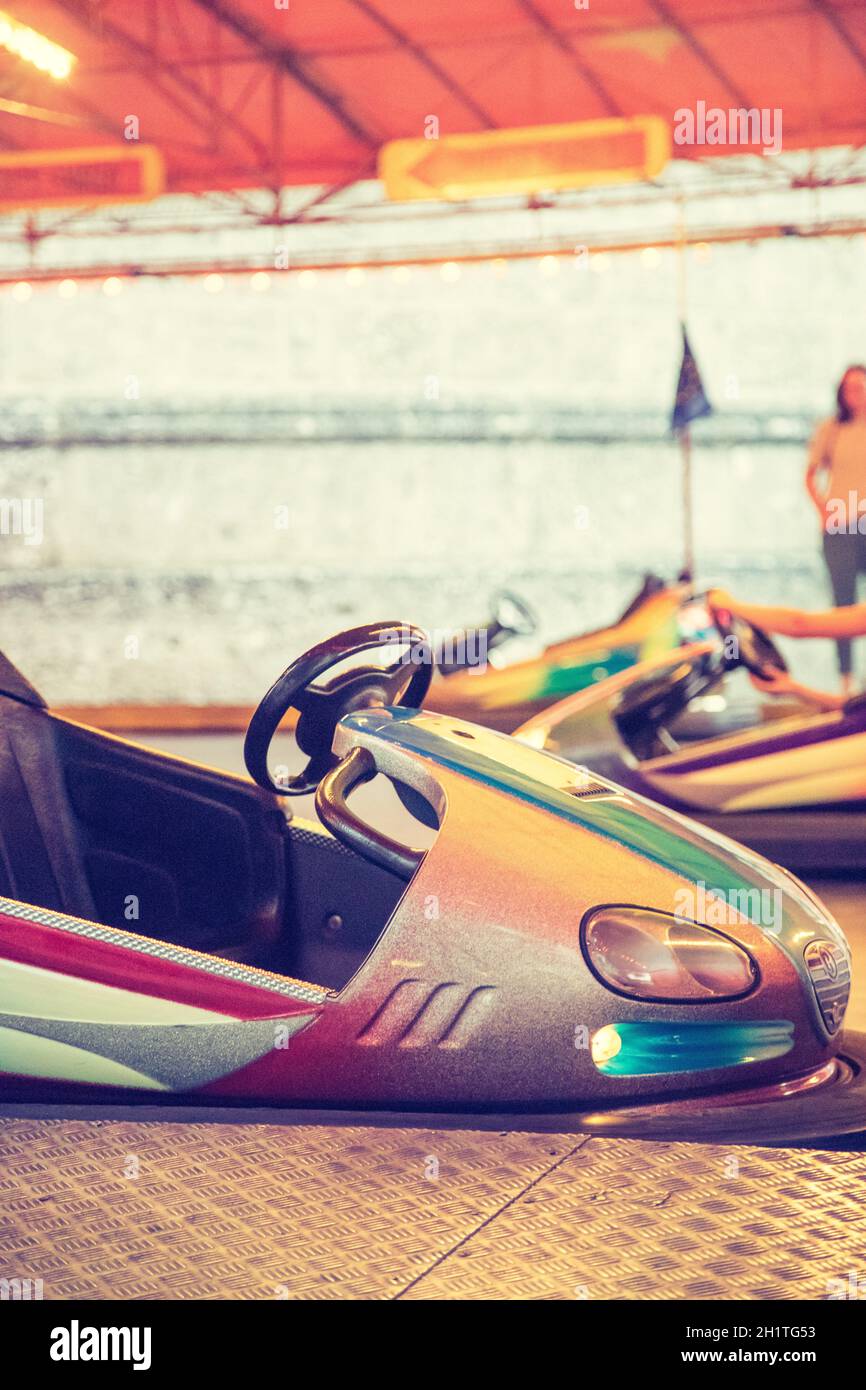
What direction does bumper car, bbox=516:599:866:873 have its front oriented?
to the viewer's left

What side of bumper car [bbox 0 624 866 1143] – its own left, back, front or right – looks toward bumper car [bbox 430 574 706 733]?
left

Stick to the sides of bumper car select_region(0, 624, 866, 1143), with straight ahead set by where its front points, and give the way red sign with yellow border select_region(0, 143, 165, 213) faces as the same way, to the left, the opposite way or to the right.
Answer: to the right

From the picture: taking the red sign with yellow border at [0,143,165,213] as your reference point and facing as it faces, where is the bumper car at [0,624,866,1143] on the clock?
The bumper car is roughly at 12 o'clock from the red sign with yellow border.

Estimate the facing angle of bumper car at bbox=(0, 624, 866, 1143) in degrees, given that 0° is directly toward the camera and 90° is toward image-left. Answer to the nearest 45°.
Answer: approximately 270°

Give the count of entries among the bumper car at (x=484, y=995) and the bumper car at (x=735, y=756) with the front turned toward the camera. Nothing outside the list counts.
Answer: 0
